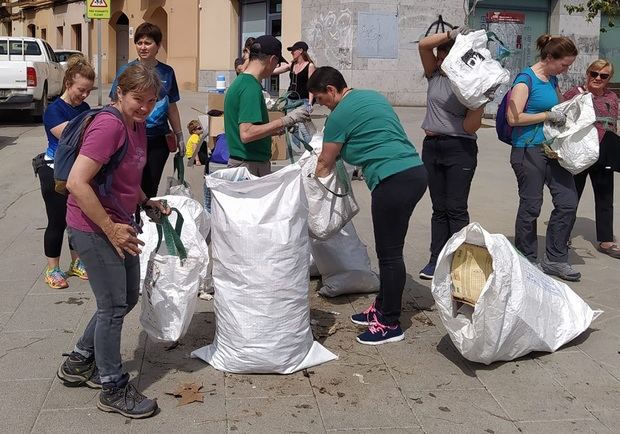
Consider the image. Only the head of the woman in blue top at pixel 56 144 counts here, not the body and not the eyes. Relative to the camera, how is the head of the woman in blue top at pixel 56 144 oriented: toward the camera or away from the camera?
toward the camera

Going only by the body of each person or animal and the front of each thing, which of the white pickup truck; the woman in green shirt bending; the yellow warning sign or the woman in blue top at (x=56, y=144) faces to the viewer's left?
the woman in green shirt bending

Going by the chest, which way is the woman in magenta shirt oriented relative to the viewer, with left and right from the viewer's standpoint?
facing the viewer and to the right of the viewer

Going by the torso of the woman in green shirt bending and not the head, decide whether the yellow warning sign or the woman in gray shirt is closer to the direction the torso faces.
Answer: the yellow warning sign

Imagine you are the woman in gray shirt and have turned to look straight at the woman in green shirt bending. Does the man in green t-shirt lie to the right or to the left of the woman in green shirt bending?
right

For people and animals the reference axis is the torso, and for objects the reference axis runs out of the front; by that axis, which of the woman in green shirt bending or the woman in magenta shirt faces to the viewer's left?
the woman in green shirt bending

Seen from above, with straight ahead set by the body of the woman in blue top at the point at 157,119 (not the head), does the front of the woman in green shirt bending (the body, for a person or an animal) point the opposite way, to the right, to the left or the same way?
to the right

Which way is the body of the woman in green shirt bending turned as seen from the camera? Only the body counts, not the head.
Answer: to the viewer's left

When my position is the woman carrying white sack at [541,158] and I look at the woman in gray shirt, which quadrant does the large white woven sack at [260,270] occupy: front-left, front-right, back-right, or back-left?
front-left

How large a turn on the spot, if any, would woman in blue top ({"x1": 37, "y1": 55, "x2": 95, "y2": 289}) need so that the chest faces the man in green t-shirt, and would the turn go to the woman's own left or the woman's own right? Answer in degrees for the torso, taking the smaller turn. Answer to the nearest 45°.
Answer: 0° — they already face them

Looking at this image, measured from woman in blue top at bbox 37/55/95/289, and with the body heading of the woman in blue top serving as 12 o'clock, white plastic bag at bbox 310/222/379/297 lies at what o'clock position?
The white plastic bag is roughly at 11 o'clock from the woman in blue top.

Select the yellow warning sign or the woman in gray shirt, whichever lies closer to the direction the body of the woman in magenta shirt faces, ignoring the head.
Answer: the woman in gray shirt

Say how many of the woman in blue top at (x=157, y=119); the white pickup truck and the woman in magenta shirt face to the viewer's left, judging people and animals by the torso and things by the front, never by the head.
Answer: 0

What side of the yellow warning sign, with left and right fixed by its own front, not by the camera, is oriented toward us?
front

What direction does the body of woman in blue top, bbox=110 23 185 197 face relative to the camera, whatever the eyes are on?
toward the camera

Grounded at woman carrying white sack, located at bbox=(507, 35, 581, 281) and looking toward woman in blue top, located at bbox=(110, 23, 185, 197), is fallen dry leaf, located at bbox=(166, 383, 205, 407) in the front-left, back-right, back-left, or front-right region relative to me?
front-left

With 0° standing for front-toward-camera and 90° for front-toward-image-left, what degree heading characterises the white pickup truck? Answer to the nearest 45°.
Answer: approximately 225°

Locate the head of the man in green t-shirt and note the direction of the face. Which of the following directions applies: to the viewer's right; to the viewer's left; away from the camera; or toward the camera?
to the viewer's right
